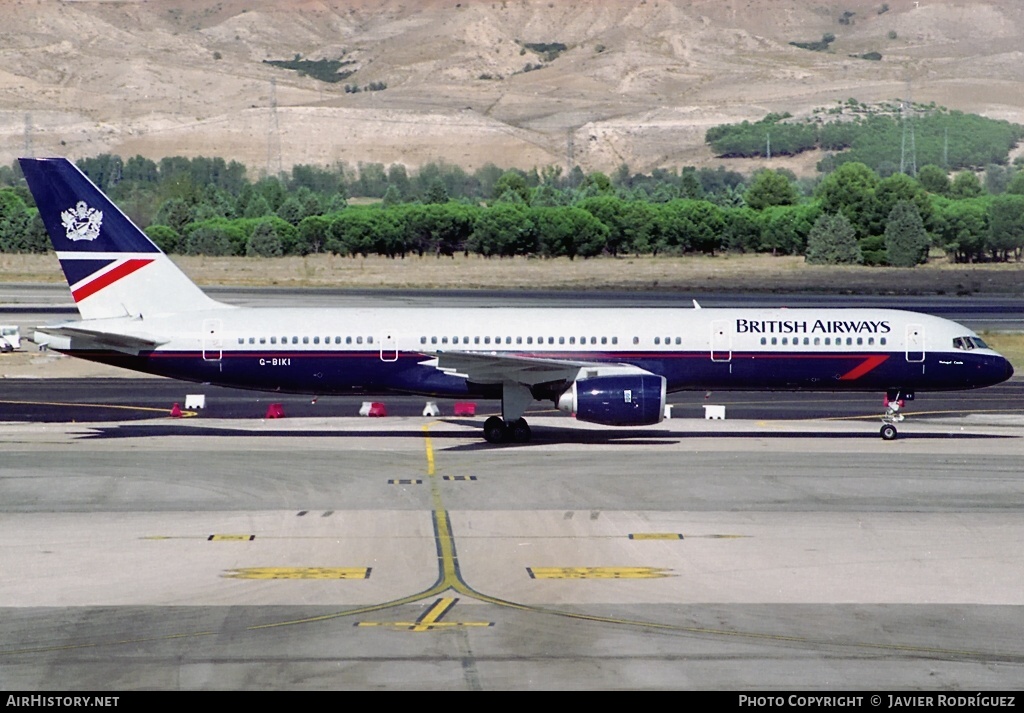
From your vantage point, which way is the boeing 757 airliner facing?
to the viewer's right
